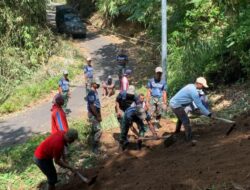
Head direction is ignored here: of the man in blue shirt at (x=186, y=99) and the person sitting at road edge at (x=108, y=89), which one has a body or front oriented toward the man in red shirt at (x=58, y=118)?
the person sitting at road edge

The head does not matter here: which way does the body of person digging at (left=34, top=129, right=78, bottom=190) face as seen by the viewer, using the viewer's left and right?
facing to the right of the viewer

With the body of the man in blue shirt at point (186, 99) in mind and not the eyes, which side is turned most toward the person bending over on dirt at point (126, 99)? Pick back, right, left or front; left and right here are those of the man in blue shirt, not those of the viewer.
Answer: back

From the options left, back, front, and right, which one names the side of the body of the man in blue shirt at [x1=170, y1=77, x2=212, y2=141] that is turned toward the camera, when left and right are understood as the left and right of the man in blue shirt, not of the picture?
right

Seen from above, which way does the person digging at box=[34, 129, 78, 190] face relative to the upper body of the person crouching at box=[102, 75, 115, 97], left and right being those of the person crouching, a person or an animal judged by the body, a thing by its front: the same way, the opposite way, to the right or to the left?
to the left

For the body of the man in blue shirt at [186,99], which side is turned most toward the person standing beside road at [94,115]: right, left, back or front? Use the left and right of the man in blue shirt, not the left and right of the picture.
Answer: back

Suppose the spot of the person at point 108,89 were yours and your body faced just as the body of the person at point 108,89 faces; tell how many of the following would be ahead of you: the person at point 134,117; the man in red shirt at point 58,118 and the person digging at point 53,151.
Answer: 3

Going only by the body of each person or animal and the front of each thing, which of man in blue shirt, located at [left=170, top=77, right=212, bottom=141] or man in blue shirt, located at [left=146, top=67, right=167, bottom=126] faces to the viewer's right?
man in blue shirt, located at [left=170, top=77, right=212, bottom=141]

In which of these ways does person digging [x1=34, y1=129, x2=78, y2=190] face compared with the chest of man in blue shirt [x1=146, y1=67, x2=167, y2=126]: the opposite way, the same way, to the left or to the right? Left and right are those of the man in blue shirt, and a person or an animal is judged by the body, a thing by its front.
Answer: to the left
